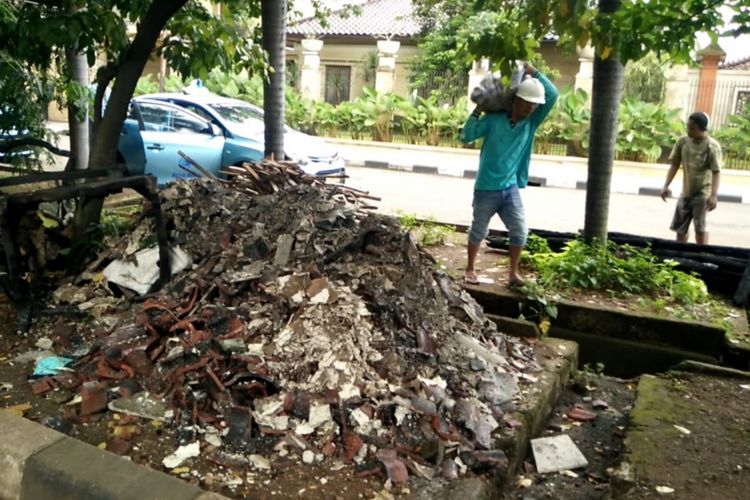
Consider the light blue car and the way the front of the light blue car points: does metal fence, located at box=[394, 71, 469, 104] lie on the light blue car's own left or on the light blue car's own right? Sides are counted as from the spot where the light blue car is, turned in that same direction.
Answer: on the light blue car's own left

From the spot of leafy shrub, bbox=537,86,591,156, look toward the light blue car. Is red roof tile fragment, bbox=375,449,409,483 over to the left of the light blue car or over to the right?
left

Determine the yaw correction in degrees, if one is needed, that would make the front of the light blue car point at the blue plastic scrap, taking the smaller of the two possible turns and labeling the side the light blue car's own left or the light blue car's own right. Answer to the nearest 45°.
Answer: approximately 45° to the light blue car's own right

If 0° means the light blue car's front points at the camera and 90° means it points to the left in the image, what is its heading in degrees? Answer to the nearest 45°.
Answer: approximately 315°

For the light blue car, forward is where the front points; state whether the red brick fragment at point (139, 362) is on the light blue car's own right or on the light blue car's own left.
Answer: on the light blue car's own right

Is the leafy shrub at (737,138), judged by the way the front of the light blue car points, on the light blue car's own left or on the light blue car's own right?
on the light blue car's own left

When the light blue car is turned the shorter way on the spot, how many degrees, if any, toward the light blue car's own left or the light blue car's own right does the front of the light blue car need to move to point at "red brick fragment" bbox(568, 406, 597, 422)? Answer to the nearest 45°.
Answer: approximately 45° to the light blue car's own right

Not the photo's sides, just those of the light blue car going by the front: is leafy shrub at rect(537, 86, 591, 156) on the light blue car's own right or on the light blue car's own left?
on the light blue car's own left

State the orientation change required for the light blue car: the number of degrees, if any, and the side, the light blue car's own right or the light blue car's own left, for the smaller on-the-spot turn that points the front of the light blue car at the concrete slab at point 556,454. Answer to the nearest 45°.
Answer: approximately 45° to the light blue car's own right

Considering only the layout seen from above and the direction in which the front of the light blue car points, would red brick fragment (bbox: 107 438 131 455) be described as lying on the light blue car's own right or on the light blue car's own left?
on the light blue car's own right

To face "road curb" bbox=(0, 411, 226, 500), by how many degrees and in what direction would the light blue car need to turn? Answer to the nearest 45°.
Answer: approximately 45° to its right

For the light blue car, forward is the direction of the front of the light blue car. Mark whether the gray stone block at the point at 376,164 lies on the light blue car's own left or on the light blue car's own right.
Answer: on the light blue car's own left
